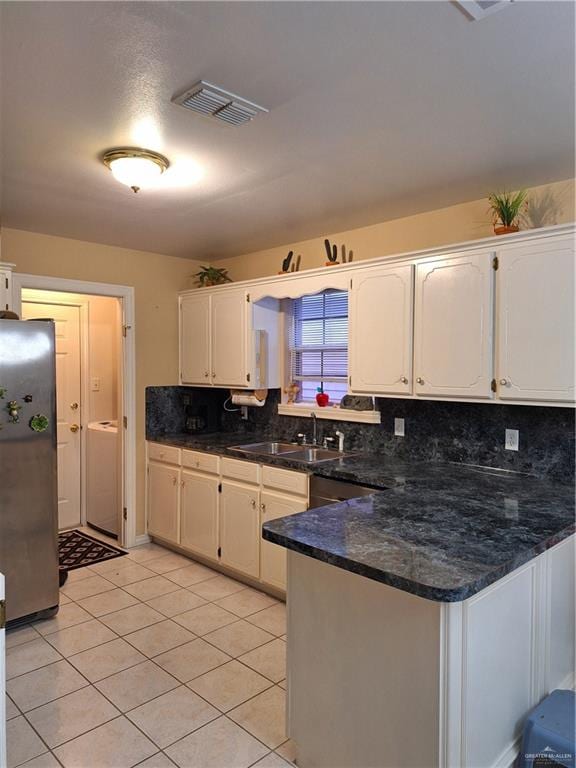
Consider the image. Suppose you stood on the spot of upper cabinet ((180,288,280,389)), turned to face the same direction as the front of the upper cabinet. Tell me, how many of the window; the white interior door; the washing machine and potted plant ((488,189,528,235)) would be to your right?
2

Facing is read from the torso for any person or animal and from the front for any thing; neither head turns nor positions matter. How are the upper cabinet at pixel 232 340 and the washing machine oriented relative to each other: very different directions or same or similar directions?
same or similar directions

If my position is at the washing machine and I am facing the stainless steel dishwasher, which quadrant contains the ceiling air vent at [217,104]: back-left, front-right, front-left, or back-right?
front-right

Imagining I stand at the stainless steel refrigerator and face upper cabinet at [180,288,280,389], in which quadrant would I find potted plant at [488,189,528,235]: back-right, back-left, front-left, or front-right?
front-right

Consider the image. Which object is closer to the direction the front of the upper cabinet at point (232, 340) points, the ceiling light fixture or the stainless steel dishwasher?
the ceiling light fixture

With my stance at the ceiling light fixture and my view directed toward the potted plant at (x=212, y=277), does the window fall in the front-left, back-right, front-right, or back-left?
front-right

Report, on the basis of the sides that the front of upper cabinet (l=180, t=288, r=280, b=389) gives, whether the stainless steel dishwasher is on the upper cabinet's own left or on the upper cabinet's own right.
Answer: on the upper cabinet's own left

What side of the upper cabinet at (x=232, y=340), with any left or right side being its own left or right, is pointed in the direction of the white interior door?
right

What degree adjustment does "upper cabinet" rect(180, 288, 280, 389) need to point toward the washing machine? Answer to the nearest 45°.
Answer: approximately 90° to its right

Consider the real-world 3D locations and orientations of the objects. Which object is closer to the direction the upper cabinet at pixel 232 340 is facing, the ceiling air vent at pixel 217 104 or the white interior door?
the ceiling air vent

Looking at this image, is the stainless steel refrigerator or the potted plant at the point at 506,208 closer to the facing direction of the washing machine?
the stainless steel refrigerator

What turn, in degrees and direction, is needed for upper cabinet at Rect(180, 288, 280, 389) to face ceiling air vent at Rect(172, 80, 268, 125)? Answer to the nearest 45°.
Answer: approximately 45° to its left

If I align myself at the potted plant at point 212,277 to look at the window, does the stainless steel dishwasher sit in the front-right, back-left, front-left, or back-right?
front-right

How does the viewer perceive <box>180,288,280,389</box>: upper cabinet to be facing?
facing the viewer and to the left of the viewer

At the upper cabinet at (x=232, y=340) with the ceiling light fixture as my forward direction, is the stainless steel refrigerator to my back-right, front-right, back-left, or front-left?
front-right

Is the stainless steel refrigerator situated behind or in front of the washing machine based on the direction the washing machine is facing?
in front
